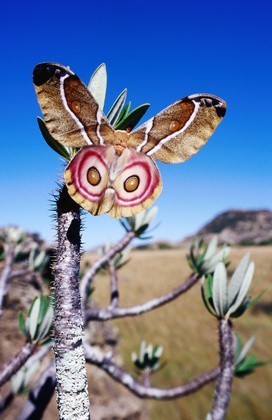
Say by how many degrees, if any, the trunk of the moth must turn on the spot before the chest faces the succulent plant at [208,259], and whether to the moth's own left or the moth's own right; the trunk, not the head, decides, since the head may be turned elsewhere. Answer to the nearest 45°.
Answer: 0° — it already faces it

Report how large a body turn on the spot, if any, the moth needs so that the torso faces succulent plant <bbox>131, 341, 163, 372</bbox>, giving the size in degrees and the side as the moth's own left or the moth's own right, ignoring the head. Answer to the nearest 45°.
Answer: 0° — it already faces it

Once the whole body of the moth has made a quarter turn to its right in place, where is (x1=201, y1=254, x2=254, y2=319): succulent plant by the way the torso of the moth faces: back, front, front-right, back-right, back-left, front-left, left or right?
front-left

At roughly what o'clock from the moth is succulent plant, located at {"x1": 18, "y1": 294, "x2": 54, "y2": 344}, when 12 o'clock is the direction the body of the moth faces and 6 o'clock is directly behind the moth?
The succulent plant is roughly at 11 o'clock from the moth.

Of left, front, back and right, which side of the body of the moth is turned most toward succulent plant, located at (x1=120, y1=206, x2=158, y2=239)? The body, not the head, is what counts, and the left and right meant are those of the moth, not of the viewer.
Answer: front

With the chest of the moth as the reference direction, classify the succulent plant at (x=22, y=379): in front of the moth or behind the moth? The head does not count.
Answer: in front

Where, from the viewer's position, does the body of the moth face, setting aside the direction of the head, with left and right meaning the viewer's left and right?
facing away from the viewer
